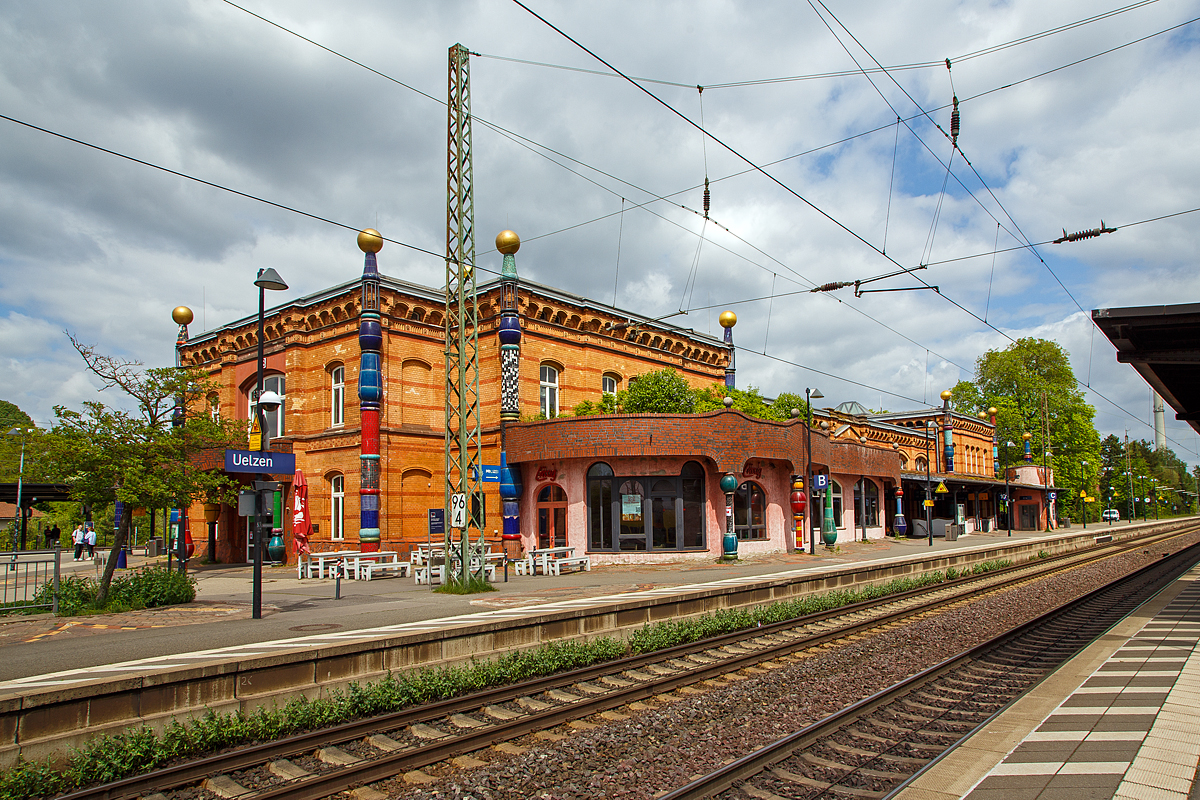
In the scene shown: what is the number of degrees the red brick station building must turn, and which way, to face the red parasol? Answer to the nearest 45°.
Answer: approximately 90° to its right

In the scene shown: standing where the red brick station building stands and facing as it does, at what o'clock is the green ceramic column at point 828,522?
The green ceramic column is roughly at 10 o'clock from the red brick station building.

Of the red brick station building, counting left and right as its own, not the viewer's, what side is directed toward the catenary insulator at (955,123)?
front

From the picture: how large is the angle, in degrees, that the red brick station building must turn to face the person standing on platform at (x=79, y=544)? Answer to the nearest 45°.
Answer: approximately 135° to its right

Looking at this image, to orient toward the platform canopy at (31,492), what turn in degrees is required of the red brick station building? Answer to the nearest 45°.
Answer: approximately 135° to its right

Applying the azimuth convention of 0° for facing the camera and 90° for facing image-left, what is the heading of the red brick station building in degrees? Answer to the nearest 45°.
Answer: approximately 315°
